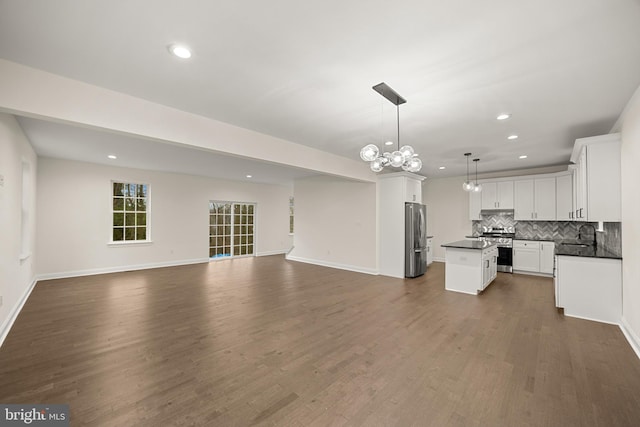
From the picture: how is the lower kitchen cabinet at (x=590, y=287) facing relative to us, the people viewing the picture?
facing to the left of the viewer

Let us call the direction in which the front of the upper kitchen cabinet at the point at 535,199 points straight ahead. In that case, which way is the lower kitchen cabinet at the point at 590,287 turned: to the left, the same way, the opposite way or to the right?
to the right

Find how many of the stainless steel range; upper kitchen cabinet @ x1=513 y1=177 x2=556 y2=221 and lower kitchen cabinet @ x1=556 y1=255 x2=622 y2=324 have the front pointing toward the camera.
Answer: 2

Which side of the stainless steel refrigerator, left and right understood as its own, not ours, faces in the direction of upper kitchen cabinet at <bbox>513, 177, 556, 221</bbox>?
left

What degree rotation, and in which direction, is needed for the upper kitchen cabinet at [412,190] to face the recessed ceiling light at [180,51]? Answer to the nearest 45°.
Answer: approximately 45° to its right

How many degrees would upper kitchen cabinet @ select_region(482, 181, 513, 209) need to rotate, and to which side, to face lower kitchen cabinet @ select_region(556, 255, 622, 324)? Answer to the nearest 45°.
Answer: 0° — it already faces it

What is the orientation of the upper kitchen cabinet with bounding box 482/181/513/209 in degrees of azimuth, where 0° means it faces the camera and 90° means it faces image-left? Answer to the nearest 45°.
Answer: approximately 0°
